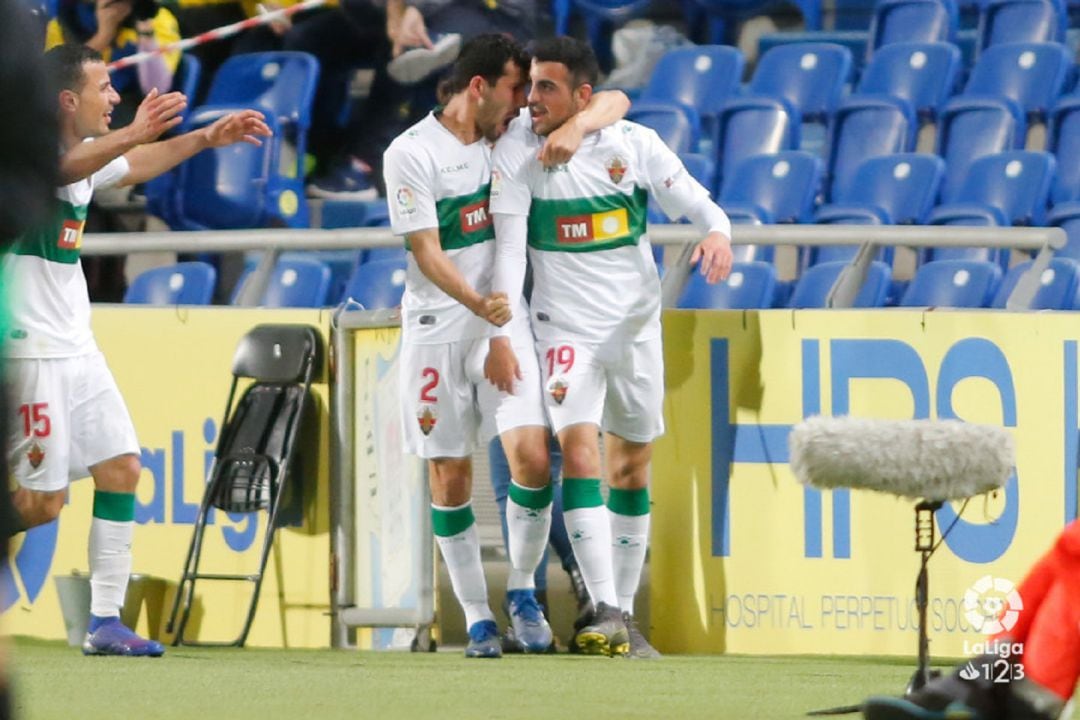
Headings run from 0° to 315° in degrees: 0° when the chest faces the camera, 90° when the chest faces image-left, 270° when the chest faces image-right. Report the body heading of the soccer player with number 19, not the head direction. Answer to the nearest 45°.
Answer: approximately 0°

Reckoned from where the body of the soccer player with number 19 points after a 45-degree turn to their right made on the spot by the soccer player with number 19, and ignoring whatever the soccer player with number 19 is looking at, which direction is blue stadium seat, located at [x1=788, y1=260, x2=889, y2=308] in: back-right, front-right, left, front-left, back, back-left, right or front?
back

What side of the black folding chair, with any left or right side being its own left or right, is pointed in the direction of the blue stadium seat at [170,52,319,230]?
back

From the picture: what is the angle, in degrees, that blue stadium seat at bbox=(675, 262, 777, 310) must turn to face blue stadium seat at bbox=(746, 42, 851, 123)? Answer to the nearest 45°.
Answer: approximately 180°

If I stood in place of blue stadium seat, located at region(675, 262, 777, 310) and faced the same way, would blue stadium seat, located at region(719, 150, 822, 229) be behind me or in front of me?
behind

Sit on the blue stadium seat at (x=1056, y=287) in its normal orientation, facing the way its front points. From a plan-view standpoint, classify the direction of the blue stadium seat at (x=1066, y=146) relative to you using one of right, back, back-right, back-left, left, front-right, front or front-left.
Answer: back

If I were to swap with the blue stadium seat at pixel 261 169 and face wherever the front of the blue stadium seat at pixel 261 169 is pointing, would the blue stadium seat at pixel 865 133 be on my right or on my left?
on my left
